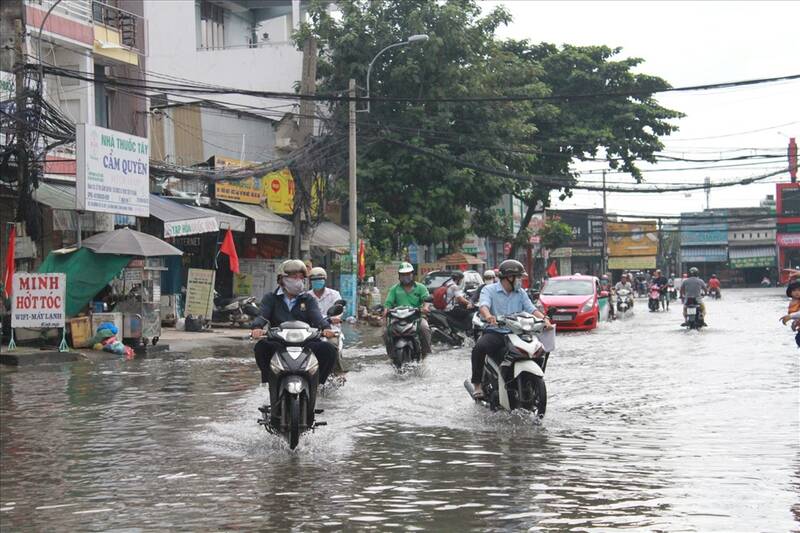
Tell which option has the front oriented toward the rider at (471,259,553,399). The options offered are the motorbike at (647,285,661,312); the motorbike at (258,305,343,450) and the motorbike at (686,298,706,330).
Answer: the motorbike at (647,285,661,312)

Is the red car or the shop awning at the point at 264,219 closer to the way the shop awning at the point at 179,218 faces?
the red car

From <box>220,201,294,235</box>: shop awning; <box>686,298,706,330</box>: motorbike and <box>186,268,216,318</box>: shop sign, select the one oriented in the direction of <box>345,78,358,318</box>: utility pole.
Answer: the shop awning

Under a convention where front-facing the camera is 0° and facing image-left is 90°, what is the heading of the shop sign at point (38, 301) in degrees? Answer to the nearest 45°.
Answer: approximately 0°

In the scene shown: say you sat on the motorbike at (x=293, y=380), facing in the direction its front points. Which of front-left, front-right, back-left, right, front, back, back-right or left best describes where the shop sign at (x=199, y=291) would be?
back

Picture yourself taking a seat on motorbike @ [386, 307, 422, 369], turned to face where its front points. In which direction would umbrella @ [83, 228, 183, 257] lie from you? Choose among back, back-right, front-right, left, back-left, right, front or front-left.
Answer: back-right

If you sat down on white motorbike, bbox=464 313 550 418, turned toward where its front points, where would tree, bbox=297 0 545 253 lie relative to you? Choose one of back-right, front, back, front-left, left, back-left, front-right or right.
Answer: back-left

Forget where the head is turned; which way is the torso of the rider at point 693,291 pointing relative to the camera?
away from the camera

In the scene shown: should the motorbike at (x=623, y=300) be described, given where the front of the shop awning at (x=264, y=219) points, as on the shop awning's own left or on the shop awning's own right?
on the shop awning's own left

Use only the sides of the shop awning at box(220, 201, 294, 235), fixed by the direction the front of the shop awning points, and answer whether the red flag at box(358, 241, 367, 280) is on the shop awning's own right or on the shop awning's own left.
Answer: on the shop awning's own left

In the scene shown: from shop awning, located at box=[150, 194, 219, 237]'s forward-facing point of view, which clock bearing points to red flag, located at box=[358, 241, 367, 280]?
The red flag is roughly at 9 o'clock from the shop awning.

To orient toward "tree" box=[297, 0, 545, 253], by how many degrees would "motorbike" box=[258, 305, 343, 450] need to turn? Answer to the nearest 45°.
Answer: approximately 180°

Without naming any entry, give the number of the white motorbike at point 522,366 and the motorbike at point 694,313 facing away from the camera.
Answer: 1
